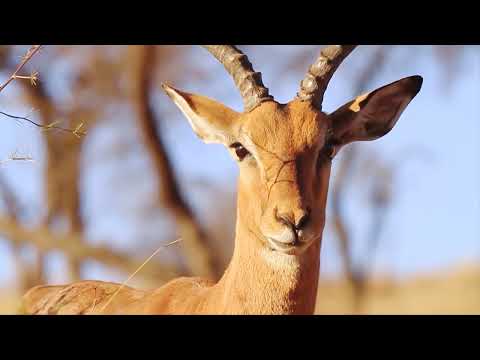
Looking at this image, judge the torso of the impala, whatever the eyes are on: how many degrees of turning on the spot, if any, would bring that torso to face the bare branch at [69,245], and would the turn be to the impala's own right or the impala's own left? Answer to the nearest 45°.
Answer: approximately 135° to the impala's own left

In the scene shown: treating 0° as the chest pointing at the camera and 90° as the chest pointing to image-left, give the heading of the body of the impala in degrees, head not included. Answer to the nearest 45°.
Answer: approximately 315°

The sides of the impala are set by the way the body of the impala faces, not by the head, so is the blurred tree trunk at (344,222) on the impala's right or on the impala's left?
on the impala's left

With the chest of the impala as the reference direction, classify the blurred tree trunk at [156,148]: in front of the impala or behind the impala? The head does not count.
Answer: behind

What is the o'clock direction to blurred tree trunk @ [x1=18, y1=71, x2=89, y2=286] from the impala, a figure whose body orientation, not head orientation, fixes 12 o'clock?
The blurred tree trunk is roughly at 7 o'clock from the impala.
